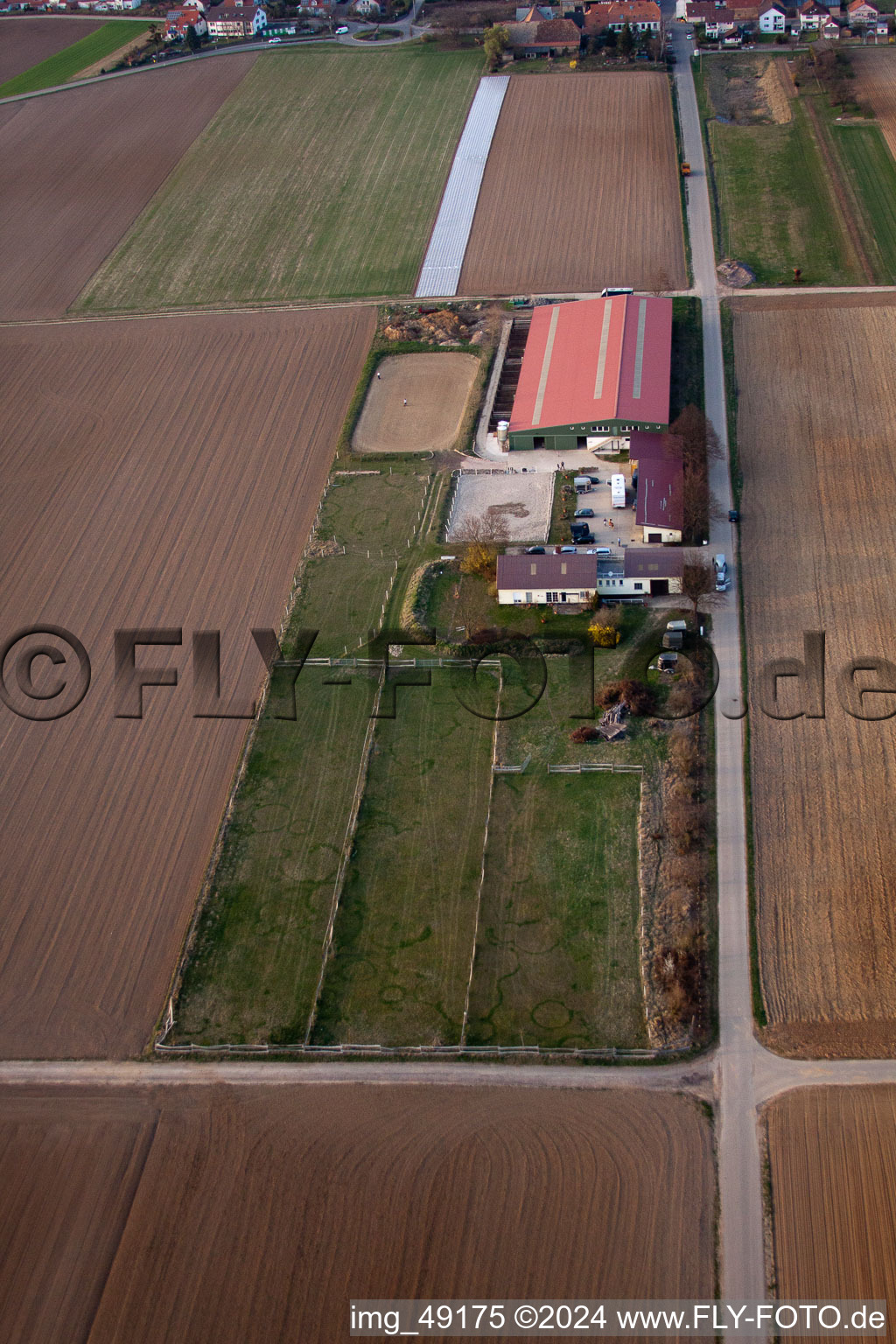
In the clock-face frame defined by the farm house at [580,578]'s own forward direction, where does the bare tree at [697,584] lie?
The bare tree is roughly at 9 o'clock from the farm house.

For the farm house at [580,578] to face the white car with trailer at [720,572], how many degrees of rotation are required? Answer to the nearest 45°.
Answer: approximately 90° to its left

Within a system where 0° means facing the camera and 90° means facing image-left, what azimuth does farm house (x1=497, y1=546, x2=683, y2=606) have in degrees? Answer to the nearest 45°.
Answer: approximately 0°
